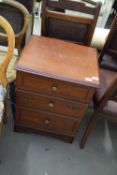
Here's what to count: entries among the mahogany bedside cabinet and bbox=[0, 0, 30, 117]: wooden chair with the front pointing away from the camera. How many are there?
0

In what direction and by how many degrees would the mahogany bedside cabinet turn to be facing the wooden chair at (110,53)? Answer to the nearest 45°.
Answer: approximately 135° to its left

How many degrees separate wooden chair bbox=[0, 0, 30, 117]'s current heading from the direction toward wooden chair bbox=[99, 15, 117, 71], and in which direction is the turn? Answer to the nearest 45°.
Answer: approximately 135° to its left

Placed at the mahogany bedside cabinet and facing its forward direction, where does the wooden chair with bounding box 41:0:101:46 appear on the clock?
The wooden chair is roughly at 6 o'clock from the mahogany bedside cabinet.

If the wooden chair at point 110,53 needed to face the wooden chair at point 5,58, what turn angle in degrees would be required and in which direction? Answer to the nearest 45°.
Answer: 0° — it already faces it

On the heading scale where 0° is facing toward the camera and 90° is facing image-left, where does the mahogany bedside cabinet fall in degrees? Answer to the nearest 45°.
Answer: approximately 0°

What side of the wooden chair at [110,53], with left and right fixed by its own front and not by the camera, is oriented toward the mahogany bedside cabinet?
front

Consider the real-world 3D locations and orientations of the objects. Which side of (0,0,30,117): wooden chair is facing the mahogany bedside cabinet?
left

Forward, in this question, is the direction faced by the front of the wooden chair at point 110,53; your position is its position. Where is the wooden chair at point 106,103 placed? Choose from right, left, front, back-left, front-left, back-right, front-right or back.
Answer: front-left
